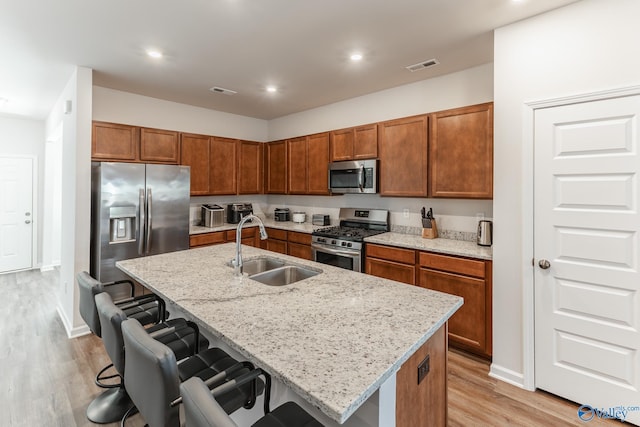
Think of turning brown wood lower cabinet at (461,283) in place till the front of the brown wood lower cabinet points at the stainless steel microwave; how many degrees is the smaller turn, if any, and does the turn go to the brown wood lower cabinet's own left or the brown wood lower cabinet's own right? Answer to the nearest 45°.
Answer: approximately 90° to the brown wood lower cabinet's own right

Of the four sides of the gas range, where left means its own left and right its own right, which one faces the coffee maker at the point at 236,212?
right

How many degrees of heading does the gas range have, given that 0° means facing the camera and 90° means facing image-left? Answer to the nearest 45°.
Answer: approximately 45°

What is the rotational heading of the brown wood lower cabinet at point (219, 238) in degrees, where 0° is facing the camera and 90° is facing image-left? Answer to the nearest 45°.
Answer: approximately 315°

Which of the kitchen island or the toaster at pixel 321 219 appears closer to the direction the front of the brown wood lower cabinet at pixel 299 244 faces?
the kitchen island

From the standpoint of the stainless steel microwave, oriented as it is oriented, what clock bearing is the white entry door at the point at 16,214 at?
The white entry door is roughly at 2 o'clock from the stainless steel microwave.

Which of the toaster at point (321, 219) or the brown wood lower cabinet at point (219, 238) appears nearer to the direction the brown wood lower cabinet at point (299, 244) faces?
the brown wood lower cabinet

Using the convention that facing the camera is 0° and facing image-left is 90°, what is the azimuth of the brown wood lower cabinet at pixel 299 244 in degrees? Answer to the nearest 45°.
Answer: approximately 45°

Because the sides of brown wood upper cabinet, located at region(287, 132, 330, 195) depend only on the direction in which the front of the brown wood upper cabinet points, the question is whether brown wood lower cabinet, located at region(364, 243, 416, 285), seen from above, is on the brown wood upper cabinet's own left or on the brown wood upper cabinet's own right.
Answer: on the brown wood upper cabinet's own left

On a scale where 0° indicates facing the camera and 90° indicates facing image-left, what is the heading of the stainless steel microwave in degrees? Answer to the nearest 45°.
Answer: approximately 45°

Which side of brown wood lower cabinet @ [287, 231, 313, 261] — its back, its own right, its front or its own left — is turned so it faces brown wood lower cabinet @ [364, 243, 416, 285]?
left

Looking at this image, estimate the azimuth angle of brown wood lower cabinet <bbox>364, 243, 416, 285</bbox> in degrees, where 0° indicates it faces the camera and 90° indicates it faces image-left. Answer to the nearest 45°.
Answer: approximately 45°
